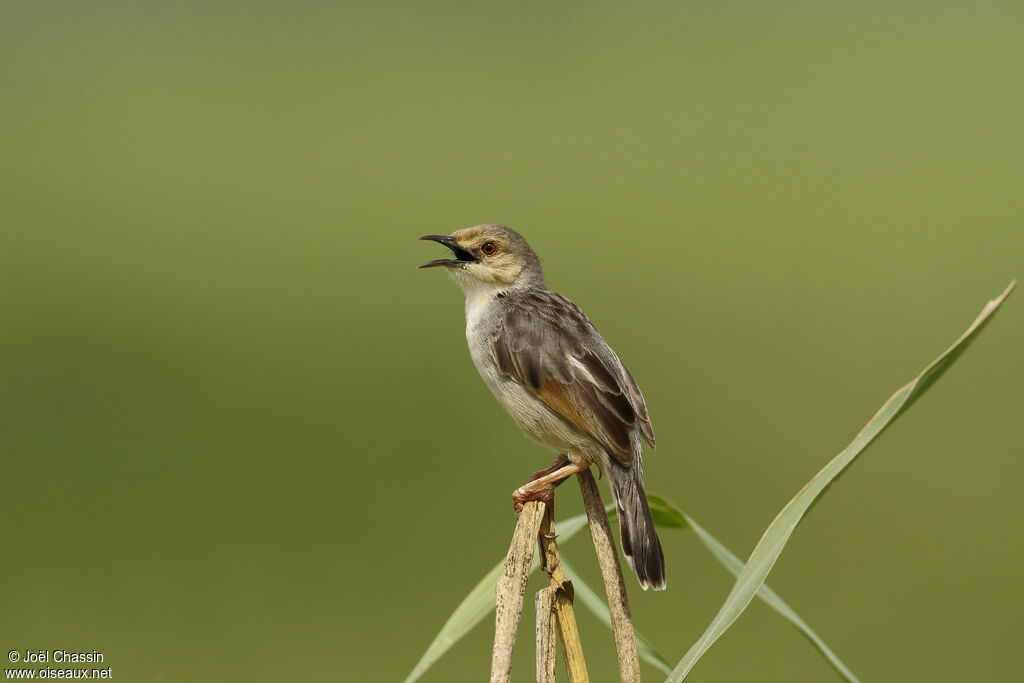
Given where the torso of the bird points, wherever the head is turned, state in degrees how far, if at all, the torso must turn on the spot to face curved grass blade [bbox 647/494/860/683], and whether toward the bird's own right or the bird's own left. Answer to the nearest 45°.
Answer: approximately 135° to the bird's own left

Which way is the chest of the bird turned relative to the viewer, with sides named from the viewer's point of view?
facing to the left of the viewer
